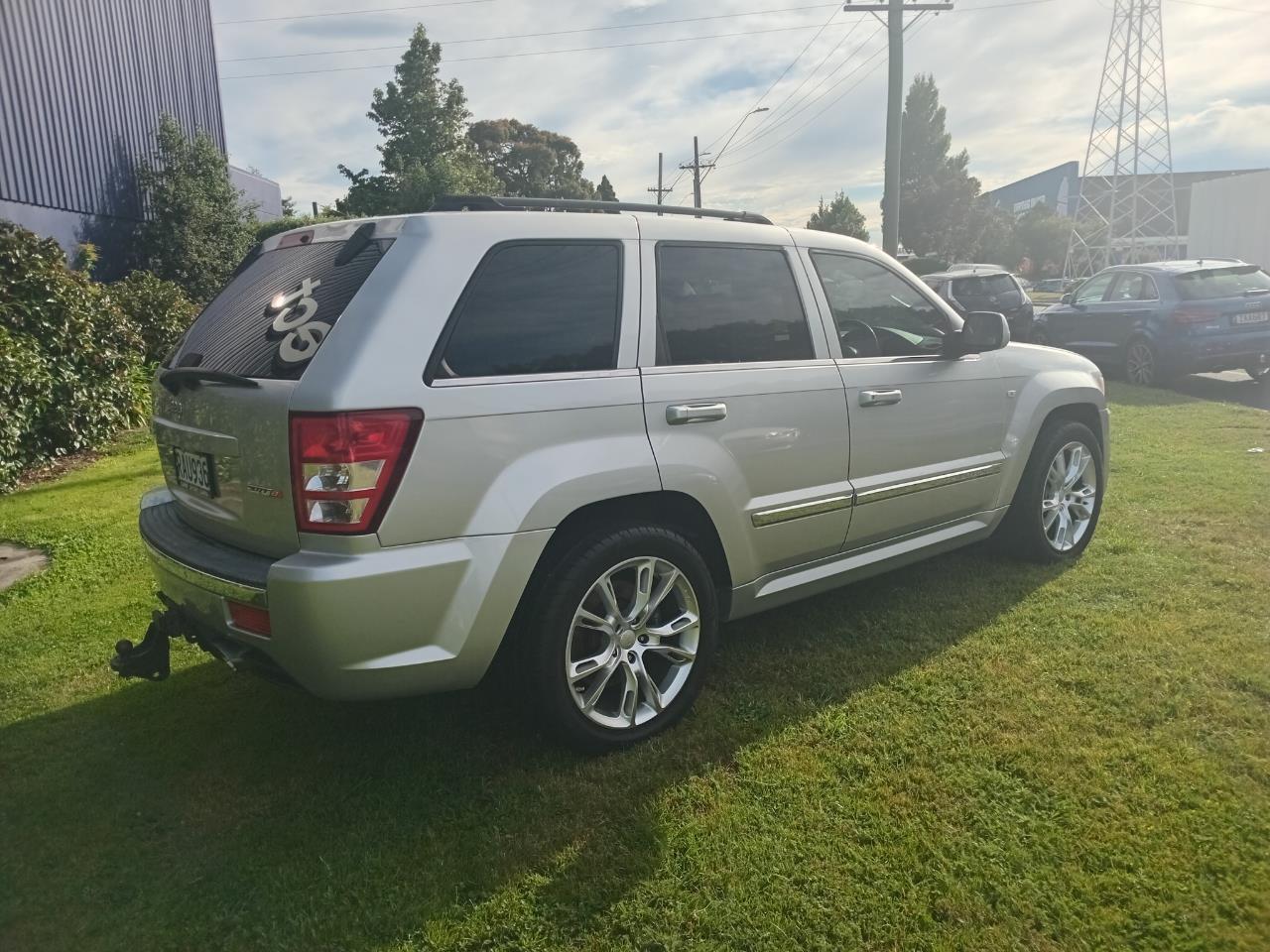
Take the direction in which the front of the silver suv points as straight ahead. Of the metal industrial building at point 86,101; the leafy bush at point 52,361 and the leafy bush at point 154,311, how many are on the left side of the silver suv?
3

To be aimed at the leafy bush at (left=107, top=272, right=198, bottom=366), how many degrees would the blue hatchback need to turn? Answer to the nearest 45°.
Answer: approximately 90° to its left

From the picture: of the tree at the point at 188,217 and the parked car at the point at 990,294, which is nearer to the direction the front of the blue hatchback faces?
the parked car

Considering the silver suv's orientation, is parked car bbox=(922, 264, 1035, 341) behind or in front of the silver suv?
in front

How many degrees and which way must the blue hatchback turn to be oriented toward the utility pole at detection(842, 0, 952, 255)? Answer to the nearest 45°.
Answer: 0° — it already faces it

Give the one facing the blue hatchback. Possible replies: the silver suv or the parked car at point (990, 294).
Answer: the silver suv

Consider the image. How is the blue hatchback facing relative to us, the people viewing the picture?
facing away from the viewer and to the left of the viewer

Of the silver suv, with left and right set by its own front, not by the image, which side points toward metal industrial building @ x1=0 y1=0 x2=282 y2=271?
left

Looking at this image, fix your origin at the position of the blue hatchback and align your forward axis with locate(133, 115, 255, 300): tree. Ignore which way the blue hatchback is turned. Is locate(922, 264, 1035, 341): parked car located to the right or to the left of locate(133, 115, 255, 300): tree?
right

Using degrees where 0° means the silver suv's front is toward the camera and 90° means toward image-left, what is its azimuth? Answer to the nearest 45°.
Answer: approximately 225°

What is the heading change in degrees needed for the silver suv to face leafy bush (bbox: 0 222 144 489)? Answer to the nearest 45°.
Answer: approximately 90° to its left
